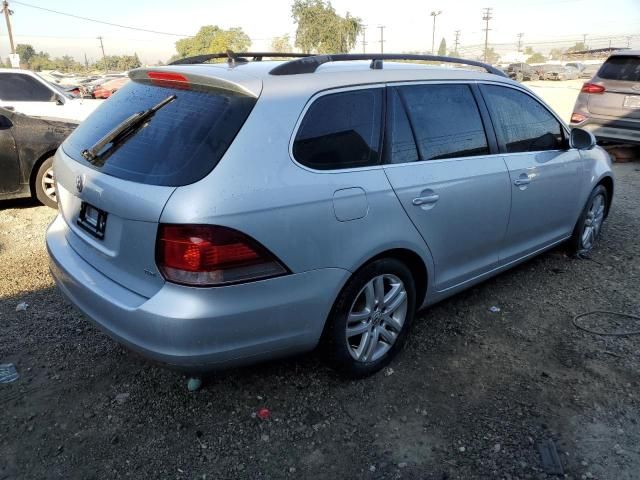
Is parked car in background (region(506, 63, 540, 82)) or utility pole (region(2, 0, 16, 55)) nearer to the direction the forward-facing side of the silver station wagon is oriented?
the parked car in background

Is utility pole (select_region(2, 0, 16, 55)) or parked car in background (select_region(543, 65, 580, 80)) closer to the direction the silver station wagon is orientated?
the parked car in background

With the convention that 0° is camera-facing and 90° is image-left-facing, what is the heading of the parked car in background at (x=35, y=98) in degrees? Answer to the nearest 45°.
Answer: approximately 270°

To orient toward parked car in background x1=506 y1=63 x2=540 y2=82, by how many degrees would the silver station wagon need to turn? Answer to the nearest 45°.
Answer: approximately 45° to its left

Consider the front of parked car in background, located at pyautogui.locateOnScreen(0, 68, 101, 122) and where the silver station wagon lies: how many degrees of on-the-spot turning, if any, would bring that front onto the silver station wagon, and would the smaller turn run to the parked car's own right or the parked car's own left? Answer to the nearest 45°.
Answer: approximately 90° to the parked car's own right

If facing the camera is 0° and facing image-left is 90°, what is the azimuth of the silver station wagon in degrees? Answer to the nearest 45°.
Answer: approximately 225°

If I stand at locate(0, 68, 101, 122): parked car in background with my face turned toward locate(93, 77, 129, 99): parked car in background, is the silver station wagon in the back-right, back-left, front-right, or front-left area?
back-right

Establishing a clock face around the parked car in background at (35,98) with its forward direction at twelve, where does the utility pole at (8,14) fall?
The utility pole is roughly at 9 o'clock from the parked car in background.

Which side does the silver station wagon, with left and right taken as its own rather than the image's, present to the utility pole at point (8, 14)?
left

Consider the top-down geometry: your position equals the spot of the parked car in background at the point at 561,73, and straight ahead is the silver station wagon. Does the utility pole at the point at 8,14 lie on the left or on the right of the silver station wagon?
right
